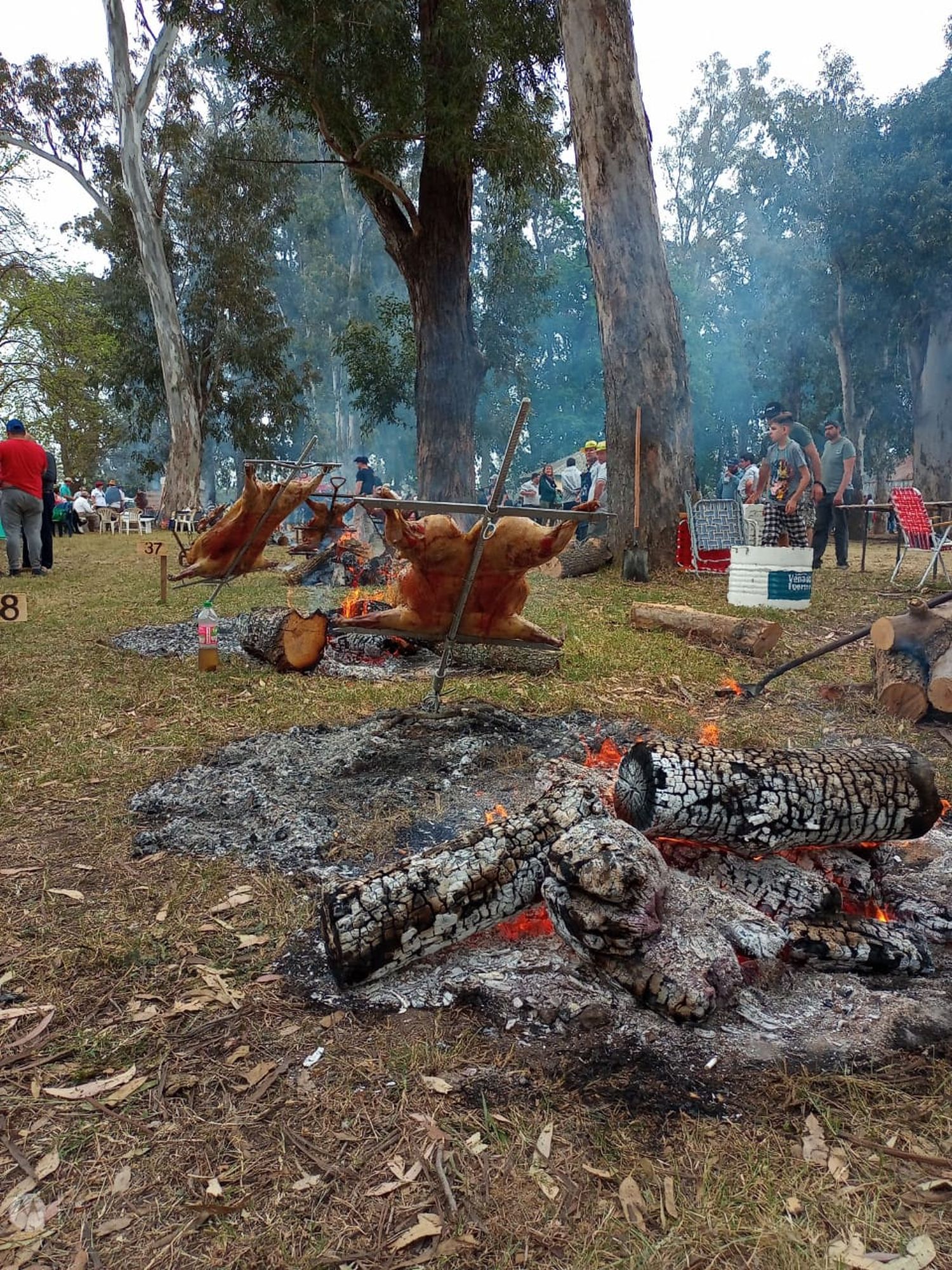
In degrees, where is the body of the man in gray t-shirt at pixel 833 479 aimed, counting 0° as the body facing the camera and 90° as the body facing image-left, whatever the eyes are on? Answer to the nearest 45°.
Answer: approximately 45°

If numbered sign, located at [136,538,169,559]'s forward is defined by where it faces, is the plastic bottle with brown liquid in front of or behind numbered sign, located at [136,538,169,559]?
in front

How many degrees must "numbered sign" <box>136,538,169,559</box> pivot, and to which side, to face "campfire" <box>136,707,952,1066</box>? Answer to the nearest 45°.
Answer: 0° — it already faces it

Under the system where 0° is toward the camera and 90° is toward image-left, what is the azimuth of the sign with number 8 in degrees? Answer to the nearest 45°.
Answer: approximately 0°

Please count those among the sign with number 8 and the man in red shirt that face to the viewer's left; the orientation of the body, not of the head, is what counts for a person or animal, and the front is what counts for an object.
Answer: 0
